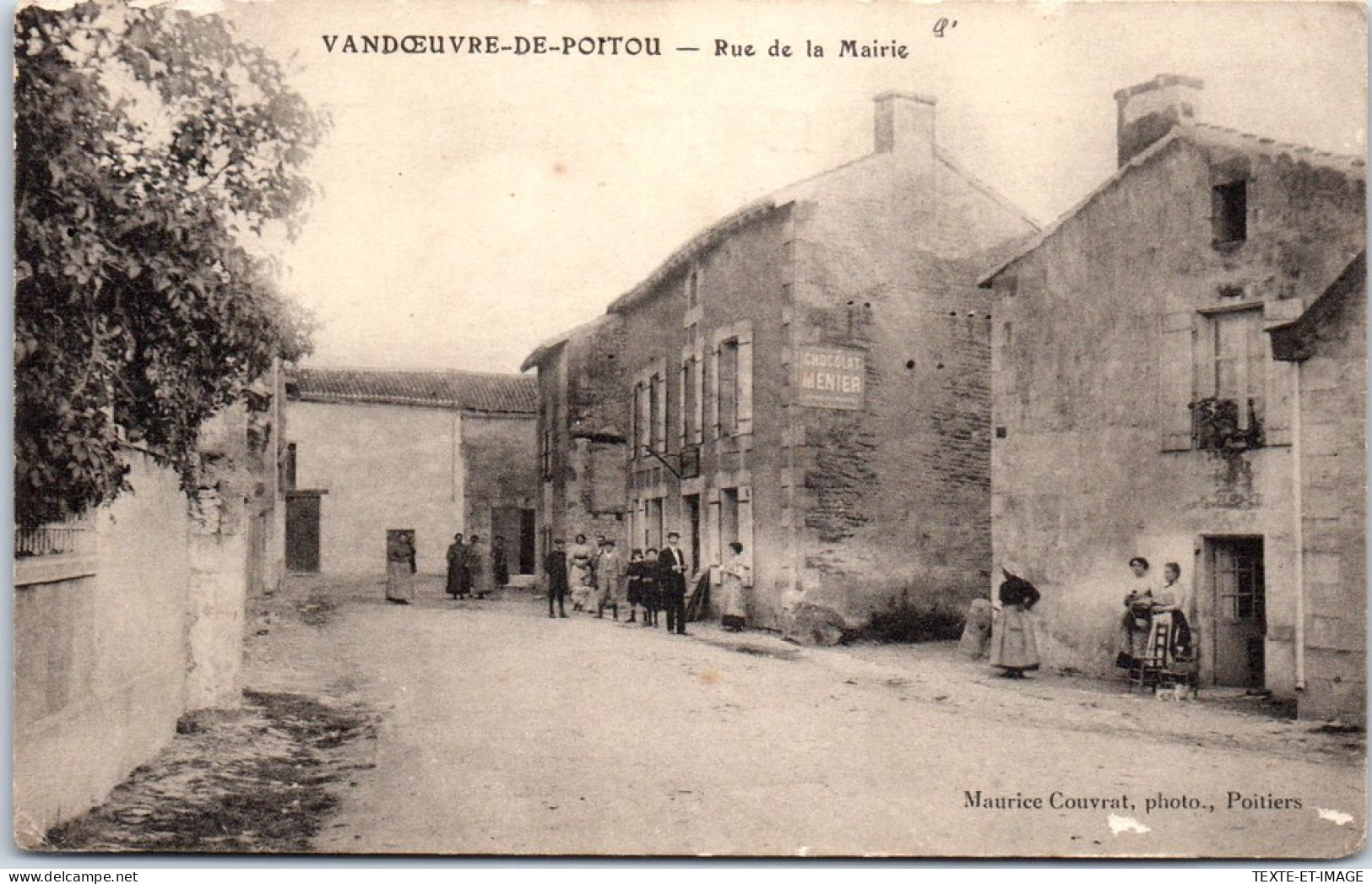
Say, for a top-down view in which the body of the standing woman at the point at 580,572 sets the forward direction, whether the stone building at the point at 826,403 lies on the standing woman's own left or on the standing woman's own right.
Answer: on the standing woman's own left

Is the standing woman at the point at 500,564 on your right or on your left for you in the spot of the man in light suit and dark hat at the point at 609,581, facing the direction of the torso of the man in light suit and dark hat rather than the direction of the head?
on your right
